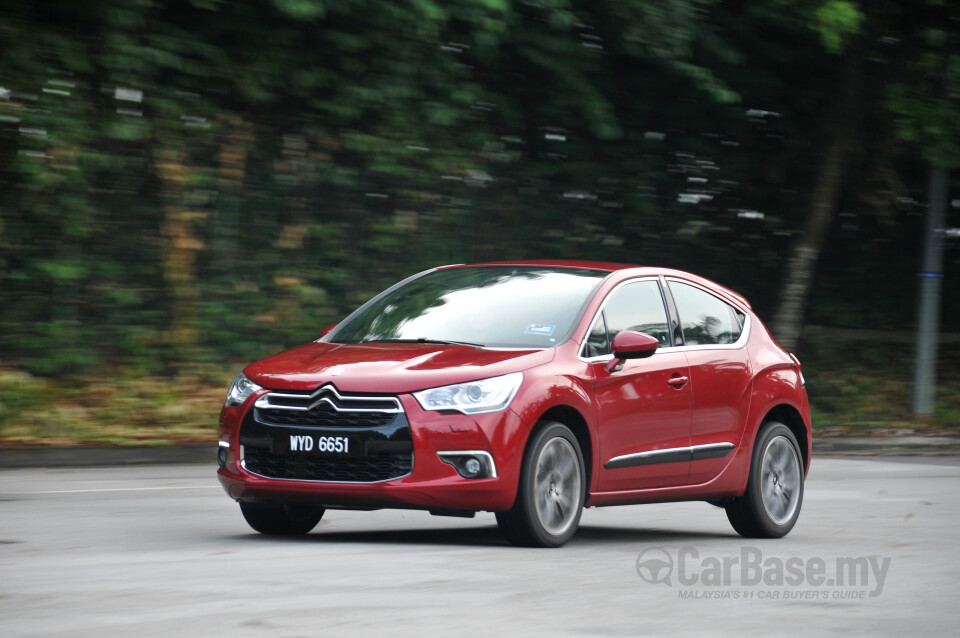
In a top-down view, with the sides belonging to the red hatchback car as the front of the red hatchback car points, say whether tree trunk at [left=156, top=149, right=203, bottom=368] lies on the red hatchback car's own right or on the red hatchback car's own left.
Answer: on the red hatchback car's own right

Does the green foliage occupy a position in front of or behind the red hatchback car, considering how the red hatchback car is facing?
behind

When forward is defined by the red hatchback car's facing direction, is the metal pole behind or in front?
behind

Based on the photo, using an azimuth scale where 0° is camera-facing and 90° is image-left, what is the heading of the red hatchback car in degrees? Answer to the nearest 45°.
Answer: approximately 45°

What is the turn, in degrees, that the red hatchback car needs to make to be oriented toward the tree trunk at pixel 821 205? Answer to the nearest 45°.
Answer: approximately 135° to its right

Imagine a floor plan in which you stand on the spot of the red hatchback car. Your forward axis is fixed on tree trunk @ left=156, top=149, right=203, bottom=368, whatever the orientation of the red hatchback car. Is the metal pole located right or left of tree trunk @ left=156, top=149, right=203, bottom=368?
right
